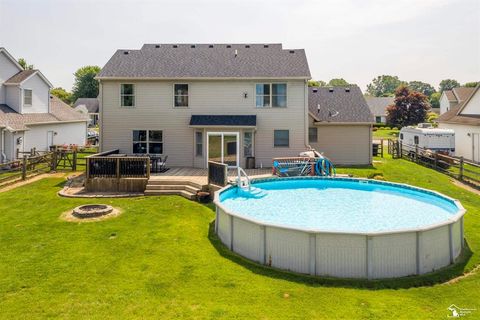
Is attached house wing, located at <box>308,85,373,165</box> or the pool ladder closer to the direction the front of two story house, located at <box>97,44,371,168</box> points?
the attached house wing

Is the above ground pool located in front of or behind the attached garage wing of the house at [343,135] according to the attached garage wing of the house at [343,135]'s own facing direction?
behind

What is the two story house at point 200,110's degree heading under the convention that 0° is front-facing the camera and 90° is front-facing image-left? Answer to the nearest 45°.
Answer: approximately 180°

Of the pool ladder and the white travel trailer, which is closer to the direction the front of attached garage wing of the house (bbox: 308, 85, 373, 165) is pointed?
the white travel trailer

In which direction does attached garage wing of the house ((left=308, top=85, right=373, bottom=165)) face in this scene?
away from the camera

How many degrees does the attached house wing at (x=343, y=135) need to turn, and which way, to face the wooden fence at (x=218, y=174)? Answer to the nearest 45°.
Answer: approximately 180°

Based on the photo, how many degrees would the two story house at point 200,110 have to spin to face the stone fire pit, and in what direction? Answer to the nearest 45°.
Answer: approximately 180°

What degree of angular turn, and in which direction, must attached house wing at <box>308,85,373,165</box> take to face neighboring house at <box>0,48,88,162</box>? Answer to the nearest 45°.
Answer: approximately 90° to its left

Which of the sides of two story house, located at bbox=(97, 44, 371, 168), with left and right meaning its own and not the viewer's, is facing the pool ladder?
back

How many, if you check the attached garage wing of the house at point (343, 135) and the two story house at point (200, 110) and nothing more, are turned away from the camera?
2

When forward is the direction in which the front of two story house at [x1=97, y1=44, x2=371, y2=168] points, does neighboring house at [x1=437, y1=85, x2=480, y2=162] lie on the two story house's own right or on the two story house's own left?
on the two story house's own right
